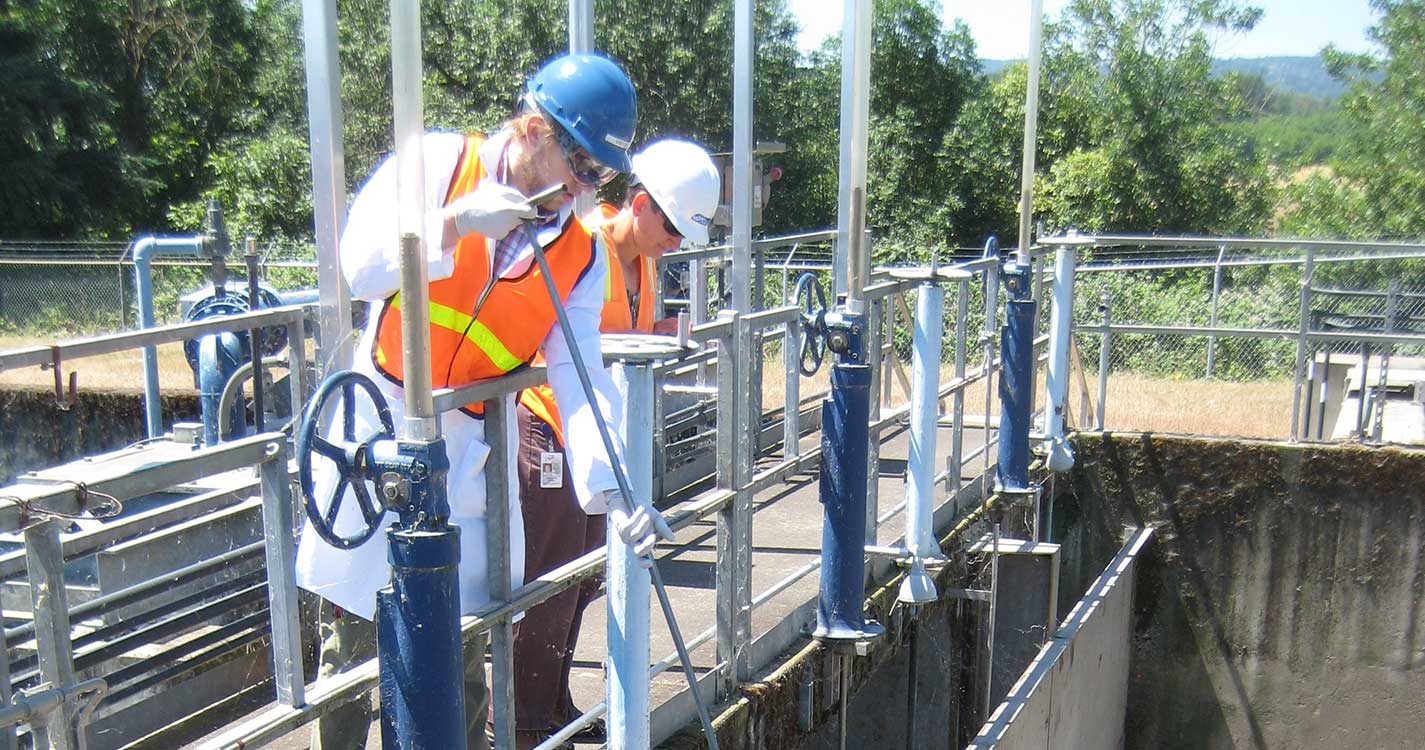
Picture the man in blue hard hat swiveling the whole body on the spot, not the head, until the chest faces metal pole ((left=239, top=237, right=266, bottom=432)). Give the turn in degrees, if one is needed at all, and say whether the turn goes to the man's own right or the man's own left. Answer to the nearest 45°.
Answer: approximately 180°

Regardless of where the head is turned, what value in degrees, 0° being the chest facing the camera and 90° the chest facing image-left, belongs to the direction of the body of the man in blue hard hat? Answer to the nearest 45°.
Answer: approximately 315°

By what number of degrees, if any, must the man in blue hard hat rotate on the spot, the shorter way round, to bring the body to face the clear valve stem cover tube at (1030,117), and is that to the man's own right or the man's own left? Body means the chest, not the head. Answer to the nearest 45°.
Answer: approximately 90° to the man's own left

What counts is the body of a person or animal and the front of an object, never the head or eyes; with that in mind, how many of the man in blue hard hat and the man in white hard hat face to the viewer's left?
0

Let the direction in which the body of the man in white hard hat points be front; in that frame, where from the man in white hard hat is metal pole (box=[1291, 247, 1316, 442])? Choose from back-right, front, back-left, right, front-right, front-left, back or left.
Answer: left

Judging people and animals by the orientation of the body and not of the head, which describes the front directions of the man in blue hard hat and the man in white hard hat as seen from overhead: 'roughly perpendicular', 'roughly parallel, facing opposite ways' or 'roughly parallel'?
roughly parallel

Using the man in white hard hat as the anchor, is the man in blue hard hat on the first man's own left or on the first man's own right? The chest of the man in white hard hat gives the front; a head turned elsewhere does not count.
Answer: on the first man's own right

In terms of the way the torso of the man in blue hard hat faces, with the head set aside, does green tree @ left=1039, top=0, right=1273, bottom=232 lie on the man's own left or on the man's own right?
on the man's own left

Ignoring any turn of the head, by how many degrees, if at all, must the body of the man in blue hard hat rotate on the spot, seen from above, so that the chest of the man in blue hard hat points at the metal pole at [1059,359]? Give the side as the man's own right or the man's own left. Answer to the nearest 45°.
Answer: approximately 90° to the man's own left
